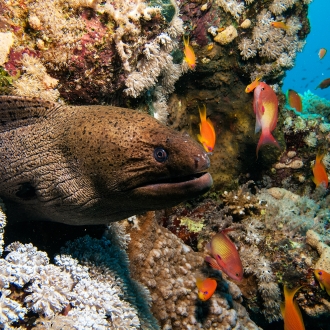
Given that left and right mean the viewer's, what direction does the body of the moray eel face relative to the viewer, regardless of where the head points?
facing to the right of the viewer

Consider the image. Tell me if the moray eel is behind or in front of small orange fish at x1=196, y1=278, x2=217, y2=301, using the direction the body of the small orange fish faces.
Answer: in front

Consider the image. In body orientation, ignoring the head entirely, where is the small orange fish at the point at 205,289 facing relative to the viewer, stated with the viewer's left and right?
facing the viewer and to the left of the viewer

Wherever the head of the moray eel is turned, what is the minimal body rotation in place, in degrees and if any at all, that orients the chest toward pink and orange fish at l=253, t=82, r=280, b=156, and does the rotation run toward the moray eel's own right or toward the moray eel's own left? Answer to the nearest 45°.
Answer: approximately 45° to the moray eel's own left

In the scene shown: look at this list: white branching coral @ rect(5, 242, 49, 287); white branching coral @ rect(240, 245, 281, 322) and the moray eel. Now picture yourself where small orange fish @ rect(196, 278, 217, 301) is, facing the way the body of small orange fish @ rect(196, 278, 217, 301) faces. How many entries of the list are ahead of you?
2
